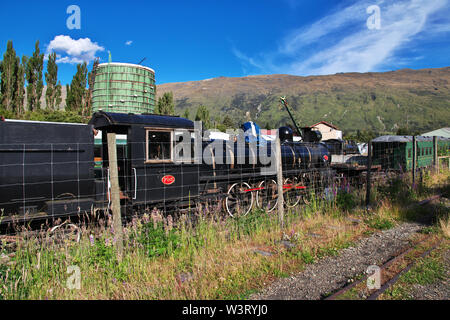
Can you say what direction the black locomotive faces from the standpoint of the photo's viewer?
facing away from the viewer and to the right of the viewer

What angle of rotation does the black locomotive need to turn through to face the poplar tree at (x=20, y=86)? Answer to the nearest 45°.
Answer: approximately 90° to its left

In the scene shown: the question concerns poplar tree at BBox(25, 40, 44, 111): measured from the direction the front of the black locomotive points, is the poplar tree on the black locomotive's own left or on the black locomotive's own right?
on the black locomotive's own left

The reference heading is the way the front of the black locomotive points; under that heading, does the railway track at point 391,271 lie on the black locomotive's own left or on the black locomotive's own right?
on the black locomotive's own right

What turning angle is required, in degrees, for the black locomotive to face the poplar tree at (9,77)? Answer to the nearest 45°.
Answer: approximately 90° to its left

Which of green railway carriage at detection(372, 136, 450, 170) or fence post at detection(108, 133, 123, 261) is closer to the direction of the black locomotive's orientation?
the green railway carriage
